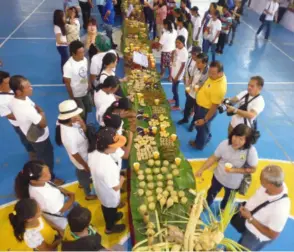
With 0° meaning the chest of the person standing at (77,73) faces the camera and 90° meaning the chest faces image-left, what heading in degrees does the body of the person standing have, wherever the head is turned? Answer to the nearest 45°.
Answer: approximately 315°

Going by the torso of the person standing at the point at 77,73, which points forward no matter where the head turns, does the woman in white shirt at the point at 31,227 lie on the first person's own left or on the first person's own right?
on the first person's own right

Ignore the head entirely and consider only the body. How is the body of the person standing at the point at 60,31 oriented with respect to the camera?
to the viewer's right

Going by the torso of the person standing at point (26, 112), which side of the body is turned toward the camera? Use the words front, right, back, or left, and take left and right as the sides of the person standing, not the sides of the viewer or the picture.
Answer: right

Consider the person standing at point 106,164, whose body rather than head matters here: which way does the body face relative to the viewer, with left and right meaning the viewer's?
facing to the right of the viewer

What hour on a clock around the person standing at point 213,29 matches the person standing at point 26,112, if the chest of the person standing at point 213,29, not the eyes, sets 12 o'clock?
the person standing at point 26,112 is roughly at 11 o'clock from the person standing at point 213,29.

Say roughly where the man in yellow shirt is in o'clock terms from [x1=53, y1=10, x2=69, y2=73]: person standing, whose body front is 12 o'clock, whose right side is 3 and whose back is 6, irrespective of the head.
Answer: The man in yellow shirt is roughly at 2 o'clock from the person standing.

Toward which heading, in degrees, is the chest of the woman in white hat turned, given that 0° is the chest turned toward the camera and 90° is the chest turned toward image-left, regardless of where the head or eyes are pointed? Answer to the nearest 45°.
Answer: approximately 270°

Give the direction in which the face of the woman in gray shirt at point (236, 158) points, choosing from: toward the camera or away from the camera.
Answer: toward the camera

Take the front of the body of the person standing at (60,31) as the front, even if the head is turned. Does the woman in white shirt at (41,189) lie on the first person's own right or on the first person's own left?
on the first person's own right
